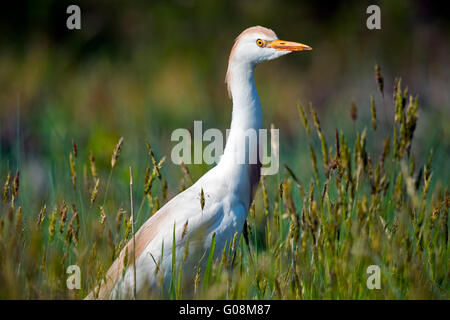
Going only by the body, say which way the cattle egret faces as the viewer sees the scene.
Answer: to the viewer's right
